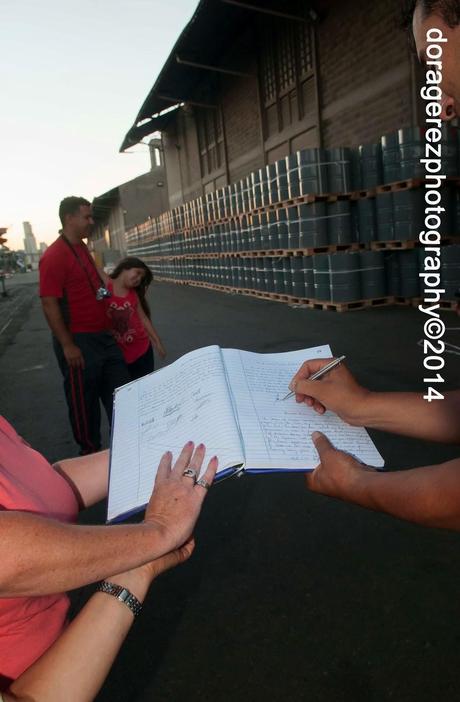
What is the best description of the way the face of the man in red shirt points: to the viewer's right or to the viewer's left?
to the viewer's right

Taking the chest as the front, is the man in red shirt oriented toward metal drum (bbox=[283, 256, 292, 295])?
no

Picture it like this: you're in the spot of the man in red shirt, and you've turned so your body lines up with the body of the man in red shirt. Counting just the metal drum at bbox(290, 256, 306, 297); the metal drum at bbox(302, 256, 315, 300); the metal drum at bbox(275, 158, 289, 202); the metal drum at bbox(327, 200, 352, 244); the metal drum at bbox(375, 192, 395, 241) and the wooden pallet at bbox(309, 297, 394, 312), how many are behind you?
0

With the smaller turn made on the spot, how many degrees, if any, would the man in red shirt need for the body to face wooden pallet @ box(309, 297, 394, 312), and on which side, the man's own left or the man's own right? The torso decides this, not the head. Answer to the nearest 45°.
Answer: approximately 45° to the man's own left

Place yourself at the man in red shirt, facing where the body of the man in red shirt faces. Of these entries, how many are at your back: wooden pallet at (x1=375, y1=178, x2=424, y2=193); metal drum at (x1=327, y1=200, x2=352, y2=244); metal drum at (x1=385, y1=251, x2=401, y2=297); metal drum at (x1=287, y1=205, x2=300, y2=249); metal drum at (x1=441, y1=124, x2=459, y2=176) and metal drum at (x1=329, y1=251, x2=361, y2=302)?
0

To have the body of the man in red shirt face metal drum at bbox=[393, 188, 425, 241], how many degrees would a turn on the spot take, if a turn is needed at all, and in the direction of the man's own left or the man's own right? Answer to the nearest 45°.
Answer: approximately 45° to the man's own left

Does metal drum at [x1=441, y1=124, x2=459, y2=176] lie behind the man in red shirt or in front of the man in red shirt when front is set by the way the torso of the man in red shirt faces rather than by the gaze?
in front

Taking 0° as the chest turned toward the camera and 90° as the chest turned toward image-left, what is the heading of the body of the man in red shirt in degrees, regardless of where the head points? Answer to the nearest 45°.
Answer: approximately 270°
